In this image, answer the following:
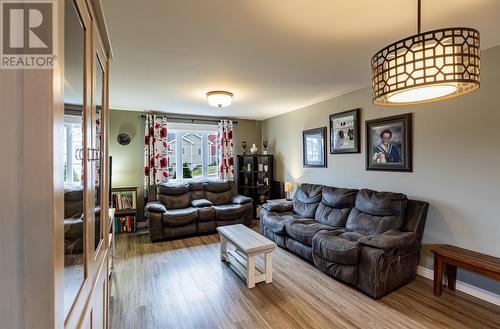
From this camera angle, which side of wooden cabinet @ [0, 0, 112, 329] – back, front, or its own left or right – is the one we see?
right

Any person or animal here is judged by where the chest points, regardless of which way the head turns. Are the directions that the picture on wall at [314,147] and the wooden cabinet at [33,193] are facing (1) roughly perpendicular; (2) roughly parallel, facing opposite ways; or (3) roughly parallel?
roughly parallel, facing opposite ways

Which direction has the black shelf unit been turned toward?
toward the camera

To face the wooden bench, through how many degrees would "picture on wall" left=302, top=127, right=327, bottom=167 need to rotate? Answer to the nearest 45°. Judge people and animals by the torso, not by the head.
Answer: approximately 90° to its left

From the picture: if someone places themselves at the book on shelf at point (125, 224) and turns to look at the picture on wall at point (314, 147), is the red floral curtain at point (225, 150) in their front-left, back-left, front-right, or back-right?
front-left

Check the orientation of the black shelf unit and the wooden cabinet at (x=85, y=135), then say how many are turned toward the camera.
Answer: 1

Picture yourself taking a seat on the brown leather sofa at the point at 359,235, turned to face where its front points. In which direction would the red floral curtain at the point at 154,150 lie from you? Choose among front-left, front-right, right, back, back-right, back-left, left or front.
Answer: front-right

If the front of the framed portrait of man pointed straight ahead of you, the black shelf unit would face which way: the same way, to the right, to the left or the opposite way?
to the left

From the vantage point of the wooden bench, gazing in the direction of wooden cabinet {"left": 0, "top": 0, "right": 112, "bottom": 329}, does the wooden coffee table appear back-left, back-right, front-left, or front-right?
front-right

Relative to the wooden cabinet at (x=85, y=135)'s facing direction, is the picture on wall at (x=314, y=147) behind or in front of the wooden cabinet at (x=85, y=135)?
in front

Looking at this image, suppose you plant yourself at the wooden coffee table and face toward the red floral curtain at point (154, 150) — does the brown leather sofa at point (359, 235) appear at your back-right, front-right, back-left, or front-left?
back-right

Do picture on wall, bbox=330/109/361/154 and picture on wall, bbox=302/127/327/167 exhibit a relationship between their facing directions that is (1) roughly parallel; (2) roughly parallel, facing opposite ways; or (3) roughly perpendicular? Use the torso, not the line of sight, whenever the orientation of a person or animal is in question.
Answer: roughly parallel

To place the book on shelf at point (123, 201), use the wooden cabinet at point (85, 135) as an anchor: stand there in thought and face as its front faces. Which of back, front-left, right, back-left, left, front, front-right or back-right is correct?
left

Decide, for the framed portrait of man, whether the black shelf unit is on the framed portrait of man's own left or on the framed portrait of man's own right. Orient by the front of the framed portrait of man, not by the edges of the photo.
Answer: on the framed portrait of man's own right

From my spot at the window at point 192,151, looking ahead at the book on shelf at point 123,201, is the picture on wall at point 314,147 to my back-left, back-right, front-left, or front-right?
back-left

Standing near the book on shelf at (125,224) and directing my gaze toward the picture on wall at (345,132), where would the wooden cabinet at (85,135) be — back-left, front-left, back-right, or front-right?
front-right
